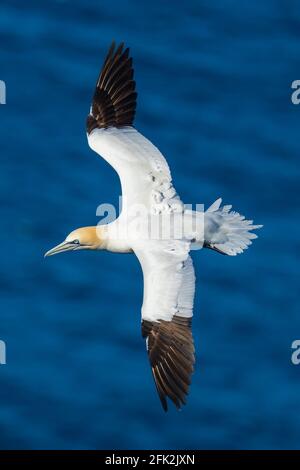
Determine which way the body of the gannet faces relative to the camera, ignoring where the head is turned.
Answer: to the viewer's left
